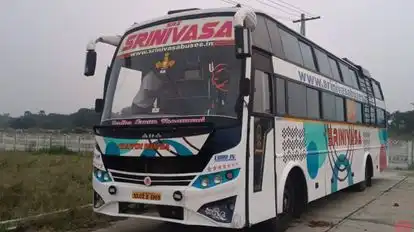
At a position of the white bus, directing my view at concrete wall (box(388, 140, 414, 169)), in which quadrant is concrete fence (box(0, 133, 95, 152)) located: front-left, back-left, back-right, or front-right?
front-left

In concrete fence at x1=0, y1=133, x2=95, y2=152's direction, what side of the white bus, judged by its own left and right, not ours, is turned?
right

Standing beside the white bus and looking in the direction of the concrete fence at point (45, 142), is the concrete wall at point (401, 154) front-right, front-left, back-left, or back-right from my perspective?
front-right

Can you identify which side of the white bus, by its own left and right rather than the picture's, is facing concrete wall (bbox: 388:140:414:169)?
back

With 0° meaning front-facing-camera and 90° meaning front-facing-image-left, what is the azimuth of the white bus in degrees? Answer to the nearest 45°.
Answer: approximately 45°

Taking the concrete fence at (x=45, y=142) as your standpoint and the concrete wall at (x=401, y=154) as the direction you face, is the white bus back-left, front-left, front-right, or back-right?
front-right
